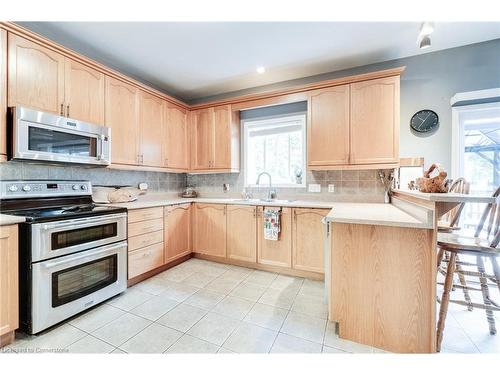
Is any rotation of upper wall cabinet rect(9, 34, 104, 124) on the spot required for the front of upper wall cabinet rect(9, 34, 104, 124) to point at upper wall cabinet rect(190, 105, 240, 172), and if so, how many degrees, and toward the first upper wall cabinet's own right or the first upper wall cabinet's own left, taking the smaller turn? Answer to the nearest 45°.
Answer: approximately 45° to the first upper wall cabinet's own left

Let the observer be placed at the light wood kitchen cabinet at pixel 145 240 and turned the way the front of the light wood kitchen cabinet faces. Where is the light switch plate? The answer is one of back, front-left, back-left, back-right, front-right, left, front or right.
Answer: front-left

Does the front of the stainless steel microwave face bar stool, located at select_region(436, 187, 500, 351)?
yes

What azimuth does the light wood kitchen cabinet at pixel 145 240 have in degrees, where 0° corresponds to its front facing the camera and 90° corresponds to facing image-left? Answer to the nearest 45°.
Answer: approximately 315°

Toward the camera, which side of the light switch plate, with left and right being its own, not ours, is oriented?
front

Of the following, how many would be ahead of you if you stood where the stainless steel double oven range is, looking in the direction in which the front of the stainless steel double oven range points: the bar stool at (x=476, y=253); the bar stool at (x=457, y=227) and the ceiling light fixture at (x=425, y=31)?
3

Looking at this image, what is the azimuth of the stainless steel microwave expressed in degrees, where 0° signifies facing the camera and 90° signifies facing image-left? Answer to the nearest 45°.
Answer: approximately 315°

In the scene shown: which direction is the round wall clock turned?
toward the camera

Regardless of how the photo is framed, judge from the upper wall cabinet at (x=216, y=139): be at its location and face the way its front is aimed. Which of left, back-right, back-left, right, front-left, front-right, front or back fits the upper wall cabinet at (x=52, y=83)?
front

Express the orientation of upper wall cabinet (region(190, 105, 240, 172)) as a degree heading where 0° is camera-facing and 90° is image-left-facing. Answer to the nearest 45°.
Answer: approximately 45°

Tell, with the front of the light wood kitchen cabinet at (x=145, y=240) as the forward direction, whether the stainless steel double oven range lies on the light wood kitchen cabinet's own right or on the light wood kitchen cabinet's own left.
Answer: on the light wood kitchen cabinet's own right

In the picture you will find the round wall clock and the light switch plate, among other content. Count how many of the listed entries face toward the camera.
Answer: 2
